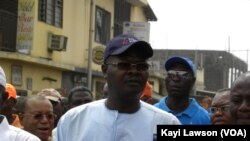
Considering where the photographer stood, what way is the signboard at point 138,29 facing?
facing the viewer

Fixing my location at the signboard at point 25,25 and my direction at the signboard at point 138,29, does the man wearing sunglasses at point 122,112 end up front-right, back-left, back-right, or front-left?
back-right

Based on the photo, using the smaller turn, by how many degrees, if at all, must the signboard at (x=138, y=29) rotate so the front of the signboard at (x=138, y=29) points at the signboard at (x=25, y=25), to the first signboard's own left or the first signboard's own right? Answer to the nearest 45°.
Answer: approximately 45° to the first signboard's own right

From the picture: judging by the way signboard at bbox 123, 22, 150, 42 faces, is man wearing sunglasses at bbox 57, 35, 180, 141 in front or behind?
in front

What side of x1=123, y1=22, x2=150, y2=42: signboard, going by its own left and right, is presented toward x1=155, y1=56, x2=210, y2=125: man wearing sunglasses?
front
